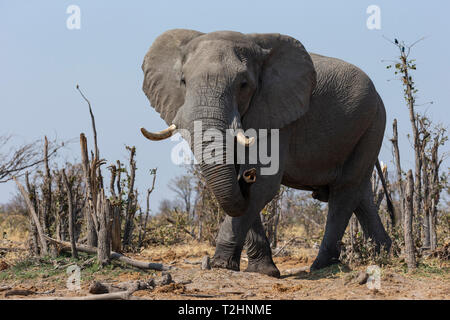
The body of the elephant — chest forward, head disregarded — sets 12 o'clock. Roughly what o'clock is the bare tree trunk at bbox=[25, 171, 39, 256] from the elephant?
The bare tree trunk is roughly at 2 o'clock from the elephant.

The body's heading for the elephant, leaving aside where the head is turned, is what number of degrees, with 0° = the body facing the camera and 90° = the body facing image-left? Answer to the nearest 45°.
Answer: approximately 45°

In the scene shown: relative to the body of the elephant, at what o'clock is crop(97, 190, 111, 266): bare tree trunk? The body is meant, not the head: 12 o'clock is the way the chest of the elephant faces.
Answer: The bare tree trunk is roughly at 1 o'clock from the elephant.

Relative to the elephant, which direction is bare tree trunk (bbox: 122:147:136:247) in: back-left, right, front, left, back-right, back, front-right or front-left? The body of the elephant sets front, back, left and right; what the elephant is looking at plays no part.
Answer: right

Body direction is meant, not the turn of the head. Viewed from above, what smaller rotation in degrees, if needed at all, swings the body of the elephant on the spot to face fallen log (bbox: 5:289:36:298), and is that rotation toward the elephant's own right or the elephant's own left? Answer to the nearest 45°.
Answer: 0° — it already faces it

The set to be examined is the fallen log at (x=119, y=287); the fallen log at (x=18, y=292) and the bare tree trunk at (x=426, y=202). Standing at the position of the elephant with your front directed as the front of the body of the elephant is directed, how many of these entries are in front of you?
2
